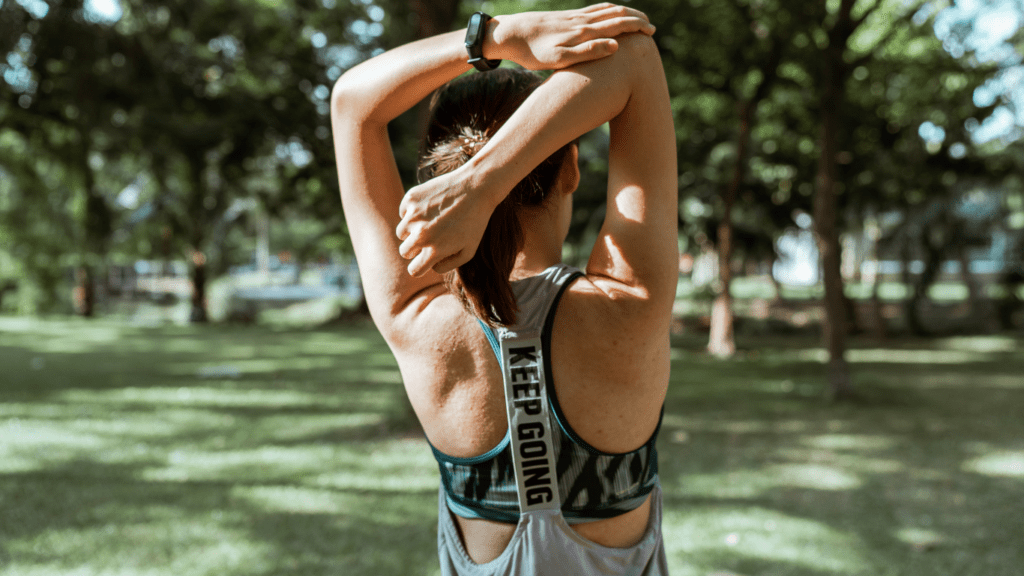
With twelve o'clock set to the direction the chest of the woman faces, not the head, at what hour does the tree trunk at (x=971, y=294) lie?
The tree trunk is roughly at 1 o'clock from the woman.

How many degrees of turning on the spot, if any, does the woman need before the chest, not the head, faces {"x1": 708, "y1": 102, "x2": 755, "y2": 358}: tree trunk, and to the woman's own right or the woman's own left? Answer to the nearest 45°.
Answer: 0° — they already face it

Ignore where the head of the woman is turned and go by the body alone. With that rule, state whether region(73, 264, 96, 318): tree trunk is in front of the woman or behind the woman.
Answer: in front

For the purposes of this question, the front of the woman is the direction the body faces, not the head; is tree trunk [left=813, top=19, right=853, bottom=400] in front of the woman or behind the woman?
in front

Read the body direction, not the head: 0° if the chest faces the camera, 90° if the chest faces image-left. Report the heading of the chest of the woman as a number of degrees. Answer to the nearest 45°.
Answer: approximately 180°
